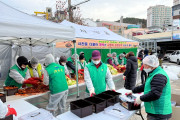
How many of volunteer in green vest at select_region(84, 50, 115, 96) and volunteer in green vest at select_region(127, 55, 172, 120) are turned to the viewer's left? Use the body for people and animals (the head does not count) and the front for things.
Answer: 1

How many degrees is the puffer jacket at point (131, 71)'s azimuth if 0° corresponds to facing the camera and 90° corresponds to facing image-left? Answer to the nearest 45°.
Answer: approximately 135°

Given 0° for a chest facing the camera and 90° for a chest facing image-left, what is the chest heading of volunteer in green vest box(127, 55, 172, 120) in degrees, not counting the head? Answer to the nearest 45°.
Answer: approximately 90°

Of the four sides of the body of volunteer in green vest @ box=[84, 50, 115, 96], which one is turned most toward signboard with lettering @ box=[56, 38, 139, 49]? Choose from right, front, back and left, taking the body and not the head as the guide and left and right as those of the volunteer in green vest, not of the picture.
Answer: back

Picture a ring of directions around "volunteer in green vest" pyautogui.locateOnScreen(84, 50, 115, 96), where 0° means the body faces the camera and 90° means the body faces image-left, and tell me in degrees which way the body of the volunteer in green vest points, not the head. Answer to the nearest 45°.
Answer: approximately 0°

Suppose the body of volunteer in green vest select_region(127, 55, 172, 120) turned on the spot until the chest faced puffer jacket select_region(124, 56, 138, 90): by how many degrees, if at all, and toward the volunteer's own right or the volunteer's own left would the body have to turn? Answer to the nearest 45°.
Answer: approximately 90° to the volunteer's own right

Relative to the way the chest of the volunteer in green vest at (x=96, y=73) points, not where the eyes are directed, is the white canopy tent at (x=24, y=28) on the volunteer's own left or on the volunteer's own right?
on the volunteer's own right
